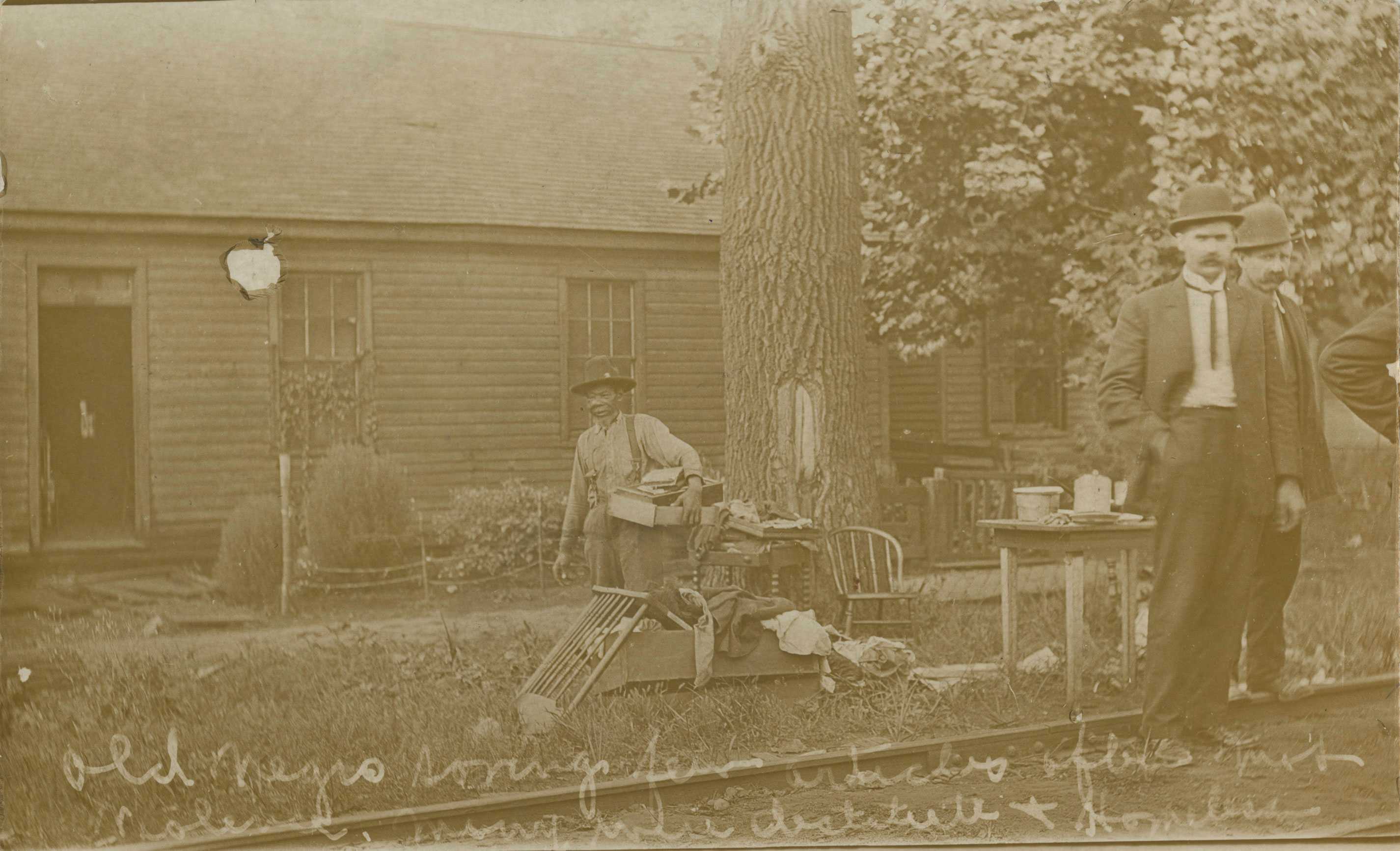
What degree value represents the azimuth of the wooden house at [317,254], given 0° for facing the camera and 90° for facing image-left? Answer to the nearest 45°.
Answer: approximately 0°

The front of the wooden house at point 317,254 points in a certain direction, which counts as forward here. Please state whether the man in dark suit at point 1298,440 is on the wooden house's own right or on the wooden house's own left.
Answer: on the wooden house's own left

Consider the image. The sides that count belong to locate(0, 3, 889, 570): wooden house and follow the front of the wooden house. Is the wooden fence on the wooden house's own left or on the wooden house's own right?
on the wooden house's own left

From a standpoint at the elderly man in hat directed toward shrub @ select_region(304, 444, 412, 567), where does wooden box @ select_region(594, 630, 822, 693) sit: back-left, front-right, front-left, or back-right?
back-left

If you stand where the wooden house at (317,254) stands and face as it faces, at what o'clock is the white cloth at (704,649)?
The white cloth is roughly at 10 o'clock from the wooden house.
